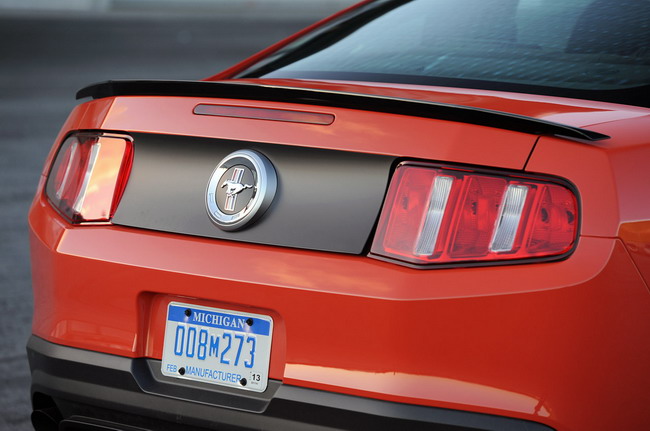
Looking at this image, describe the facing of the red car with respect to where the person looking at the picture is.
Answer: facing away from the viewer and to the right of the viewer
